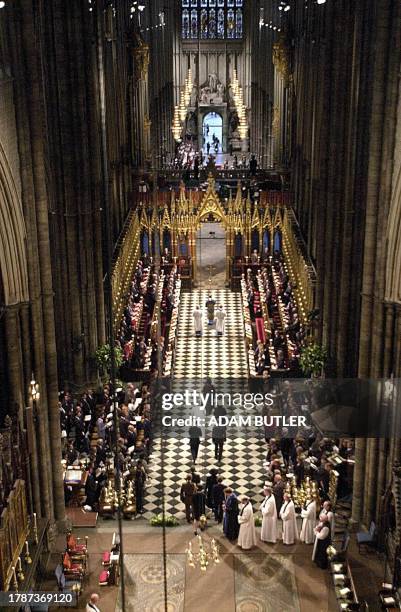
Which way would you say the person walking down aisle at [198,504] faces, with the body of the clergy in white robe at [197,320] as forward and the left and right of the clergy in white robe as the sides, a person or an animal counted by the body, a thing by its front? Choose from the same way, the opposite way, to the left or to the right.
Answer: the same way

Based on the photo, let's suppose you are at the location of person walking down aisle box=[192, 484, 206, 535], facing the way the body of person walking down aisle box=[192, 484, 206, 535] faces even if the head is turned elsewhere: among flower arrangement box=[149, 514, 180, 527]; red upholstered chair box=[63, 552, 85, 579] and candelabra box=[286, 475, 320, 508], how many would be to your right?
1

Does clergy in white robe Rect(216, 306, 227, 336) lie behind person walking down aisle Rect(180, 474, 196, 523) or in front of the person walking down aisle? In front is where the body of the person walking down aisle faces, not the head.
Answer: in front

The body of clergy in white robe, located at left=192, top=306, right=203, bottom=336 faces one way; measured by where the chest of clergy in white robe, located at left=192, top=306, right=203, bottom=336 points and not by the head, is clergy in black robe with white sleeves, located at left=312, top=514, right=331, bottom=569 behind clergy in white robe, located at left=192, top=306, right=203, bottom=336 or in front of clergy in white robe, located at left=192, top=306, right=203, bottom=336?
behind

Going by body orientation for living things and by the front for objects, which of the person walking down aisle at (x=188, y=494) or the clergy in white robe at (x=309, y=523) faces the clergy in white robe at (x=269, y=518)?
the clergy in white robe at (x=309, y=523)

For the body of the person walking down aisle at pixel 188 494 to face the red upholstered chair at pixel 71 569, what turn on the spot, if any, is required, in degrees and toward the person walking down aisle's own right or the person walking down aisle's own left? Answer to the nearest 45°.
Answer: approximately 135° to the person walking down aisle's own left

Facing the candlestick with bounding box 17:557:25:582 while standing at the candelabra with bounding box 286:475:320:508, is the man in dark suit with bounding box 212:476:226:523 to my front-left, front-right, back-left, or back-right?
front-right

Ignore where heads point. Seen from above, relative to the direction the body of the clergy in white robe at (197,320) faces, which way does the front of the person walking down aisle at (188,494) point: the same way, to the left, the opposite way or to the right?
the same way

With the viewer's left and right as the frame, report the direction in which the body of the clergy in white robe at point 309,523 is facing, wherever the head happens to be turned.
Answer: facing to the left of the viewer

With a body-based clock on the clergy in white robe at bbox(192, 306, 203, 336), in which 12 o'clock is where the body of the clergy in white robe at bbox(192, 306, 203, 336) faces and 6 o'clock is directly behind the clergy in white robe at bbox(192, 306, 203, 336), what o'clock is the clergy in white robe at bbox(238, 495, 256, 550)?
the clergy in white robe at bbox(238, 495, 256, 550) is roughly at 6 o'clock from the clergy in white robe at bbox(192, 306, 203, 336).

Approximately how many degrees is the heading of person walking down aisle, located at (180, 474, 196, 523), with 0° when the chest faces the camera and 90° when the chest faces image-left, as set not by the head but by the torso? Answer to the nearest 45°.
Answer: approximately 180°

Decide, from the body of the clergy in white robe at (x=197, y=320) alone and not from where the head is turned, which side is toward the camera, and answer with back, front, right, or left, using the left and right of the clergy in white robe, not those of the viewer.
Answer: back

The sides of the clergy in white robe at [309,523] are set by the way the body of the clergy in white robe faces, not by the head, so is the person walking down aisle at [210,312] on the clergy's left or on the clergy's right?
on the clergy's right
